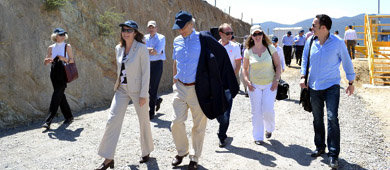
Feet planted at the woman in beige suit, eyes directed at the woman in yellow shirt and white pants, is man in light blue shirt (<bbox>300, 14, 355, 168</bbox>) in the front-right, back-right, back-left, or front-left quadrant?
front-right

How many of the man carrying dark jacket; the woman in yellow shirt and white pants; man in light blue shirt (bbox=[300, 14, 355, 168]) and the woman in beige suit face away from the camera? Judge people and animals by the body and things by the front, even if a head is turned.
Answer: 0

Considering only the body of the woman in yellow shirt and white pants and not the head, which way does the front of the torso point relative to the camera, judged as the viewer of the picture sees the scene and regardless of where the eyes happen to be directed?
toward the camera

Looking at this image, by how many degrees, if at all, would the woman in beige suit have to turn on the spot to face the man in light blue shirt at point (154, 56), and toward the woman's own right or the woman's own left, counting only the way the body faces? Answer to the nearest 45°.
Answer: approximately 135° to the woman's own right

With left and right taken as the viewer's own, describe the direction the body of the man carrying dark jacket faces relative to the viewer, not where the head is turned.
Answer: facing the viewer and to the left of the viewer

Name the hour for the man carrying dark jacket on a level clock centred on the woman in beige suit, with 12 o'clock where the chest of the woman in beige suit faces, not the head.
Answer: The man carrying dark jacket is roughly at 8 o'clock from the woman in beige suit.

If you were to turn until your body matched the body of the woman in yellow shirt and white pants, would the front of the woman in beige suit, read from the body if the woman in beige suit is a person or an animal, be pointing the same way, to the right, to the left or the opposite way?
the same way

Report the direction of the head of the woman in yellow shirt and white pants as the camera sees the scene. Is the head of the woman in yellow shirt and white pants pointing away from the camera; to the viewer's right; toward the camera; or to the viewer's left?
toward the camera

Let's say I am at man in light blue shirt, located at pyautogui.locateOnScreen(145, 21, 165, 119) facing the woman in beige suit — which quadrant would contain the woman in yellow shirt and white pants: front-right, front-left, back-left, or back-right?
front-left

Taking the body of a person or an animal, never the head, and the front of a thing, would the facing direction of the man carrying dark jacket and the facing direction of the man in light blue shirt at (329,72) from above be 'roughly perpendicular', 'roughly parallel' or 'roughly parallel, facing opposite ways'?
roughly parallel

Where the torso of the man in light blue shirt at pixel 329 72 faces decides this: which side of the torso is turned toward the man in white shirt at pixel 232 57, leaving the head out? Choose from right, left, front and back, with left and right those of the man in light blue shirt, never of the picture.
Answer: right

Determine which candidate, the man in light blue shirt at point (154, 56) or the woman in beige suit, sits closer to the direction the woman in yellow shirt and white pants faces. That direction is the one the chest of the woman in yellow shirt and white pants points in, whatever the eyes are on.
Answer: the woman in beige suit

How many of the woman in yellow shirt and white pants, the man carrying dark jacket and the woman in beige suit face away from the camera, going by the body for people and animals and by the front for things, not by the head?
0

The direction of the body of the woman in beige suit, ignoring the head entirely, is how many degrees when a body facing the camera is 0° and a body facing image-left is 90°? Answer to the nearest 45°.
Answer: approximately 45°

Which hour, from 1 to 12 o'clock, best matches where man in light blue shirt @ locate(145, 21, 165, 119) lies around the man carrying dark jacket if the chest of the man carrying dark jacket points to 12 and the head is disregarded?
The man in light blue shirt is roughly at 4 o'clock from the man carrying dark jacket.

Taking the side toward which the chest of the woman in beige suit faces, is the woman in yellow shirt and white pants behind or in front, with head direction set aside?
behind

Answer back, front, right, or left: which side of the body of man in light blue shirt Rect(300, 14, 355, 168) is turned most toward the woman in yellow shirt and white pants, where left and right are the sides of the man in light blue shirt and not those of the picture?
right
